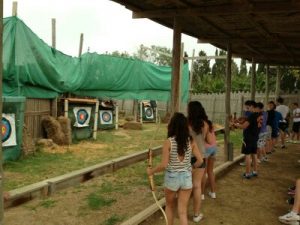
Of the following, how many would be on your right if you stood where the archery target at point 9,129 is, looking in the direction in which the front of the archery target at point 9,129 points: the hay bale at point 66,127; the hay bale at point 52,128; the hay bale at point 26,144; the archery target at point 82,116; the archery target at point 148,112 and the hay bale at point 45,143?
0

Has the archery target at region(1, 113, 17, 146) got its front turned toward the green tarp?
no

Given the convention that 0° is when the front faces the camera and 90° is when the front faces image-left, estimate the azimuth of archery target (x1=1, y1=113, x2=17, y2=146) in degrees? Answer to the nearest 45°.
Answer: approximately 315°

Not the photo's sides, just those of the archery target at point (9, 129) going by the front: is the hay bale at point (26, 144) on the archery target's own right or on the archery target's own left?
on the archery target's own left

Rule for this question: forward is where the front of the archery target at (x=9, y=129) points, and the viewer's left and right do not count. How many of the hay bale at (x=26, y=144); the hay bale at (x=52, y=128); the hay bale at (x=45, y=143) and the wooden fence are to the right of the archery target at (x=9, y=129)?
0

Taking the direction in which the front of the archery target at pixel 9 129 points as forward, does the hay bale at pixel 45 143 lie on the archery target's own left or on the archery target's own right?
on the archery target's own left

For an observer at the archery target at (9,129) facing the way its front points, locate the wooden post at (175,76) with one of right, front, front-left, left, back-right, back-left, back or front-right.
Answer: front

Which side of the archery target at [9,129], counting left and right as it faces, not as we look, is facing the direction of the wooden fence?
left

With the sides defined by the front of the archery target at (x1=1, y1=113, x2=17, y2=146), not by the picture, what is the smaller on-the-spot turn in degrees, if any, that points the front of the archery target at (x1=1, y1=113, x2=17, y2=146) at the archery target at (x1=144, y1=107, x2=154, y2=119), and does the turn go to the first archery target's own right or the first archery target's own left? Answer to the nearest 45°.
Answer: approximately 90° to the first archery target's own left

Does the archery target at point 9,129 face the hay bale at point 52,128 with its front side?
no

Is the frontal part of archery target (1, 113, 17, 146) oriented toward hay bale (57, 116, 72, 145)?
no
